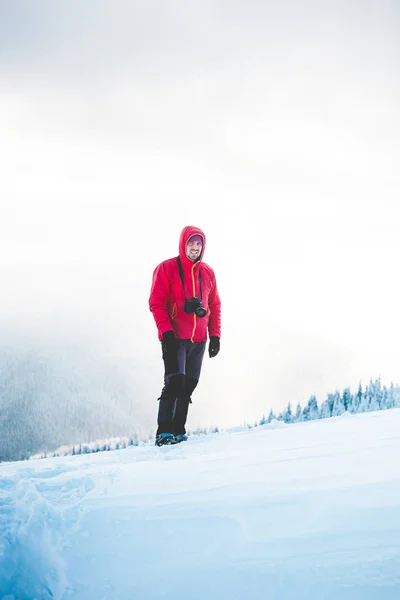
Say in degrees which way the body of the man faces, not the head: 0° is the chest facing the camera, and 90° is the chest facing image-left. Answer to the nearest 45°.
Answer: approximately 315°

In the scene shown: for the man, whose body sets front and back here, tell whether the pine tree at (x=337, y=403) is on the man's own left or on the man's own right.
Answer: on the man's own left
